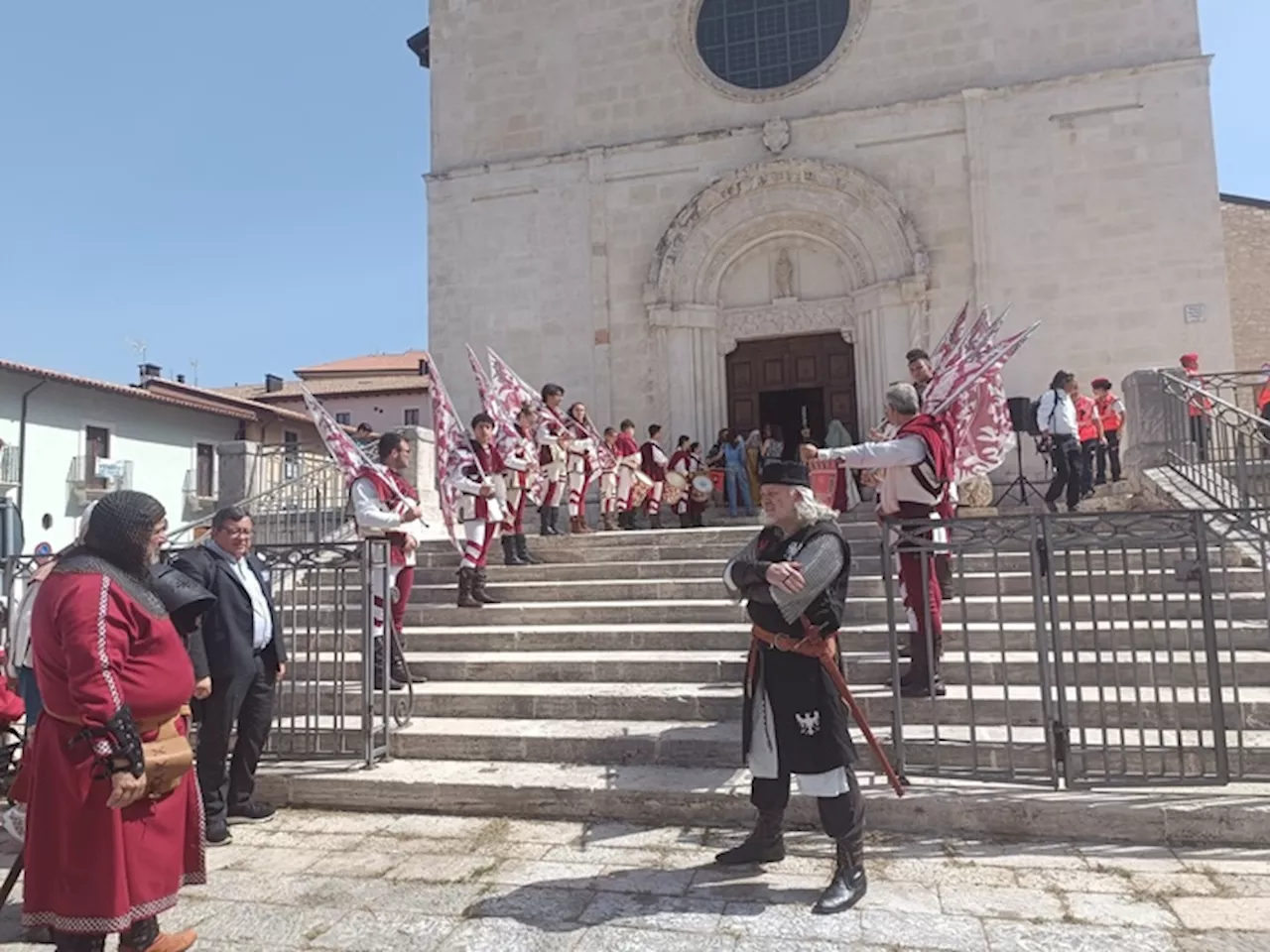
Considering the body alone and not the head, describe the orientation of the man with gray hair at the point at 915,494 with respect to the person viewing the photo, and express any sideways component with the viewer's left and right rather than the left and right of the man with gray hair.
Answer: facing to the left of the viewer

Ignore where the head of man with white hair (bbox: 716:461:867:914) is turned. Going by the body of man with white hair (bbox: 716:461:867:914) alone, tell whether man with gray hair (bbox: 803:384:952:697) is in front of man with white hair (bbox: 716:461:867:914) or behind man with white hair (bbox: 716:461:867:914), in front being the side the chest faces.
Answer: behind

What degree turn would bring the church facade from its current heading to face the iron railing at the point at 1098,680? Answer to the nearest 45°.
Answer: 0° — it already faces it

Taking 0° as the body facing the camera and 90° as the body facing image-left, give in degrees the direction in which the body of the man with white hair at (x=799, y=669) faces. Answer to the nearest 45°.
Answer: approximately 45°

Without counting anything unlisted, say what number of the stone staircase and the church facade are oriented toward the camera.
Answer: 2

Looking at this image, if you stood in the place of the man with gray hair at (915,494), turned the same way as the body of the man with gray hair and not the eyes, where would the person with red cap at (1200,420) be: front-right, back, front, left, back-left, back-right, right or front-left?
back-right

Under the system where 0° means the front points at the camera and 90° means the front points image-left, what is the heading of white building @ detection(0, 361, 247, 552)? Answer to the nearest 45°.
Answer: approximately 315°

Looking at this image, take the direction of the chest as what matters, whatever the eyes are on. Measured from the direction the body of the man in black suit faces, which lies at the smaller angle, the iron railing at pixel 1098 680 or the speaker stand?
the iron railing
